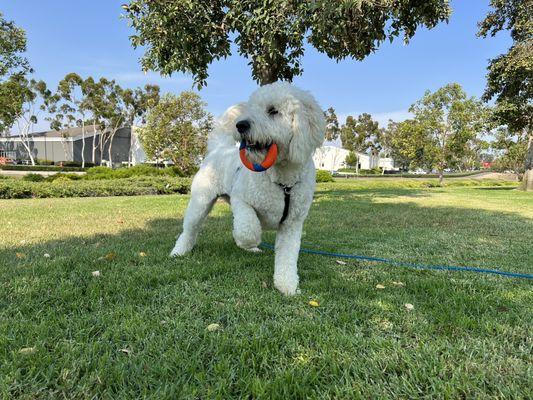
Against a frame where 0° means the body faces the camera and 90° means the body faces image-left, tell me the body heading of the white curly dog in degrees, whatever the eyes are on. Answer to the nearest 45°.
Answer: approximately 315°

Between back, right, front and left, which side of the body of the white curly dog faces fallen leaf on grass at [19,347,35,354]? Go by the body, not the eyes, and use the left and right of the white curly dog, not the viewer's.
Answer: right

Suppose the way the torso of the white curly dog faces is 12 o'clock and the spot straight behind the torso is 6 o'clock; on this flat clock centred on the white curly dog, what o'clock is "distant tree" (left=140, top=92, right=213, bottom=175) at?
The distant tree is roughly at 7 o'clock from the white curly dog.

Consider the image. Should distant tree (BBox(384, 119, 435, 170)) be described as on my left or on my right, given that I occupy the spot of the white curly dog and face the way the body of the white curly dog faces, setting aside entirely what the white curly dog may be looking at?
on my left

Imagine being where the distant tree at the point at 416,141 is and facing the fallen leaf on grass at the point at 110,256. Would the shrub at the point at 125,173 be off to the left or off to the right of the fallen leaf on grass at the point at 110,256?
right

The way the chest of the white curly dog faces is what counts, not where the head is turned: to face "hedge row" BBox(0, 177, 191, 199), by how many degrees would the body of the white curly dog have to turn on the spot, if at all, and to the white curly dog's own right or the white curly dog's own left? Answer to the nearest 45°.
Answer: approximately 180°

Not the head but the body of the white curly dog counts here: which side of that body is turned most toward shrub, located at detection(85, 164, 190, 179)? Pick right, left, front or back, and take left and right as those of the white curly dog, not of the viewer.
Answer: back

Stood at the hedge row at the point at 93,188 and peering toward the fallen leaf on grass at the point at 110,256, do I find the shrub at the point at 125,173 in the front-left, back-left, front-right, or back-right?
back-left

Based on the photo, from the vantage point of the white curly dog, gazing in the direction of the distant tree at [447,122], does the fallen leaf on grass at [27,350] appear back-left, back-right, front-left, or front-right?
back-left

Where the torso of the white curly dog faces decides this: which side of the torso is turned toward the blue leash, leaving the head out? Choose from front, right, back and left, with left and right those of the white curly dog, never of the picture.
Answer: left
